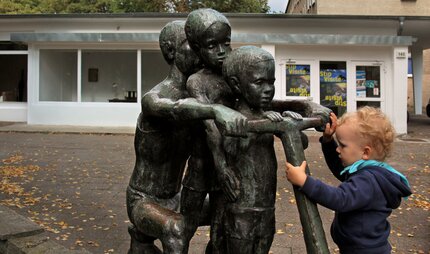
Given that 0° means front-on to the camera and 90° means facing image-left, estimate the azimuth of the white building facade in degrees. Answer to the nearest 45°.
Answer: approximately 0°

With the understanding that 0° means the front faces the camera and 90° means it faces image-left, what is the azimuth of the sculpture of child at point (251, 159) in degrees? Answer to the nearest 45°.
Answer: approximately 315°

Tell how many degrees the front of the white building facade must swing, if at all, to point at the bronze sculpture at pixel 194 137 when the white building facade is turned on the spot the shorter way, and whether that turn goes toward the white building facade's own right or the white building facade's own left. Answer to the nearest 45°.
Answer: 0° — it already faces it
